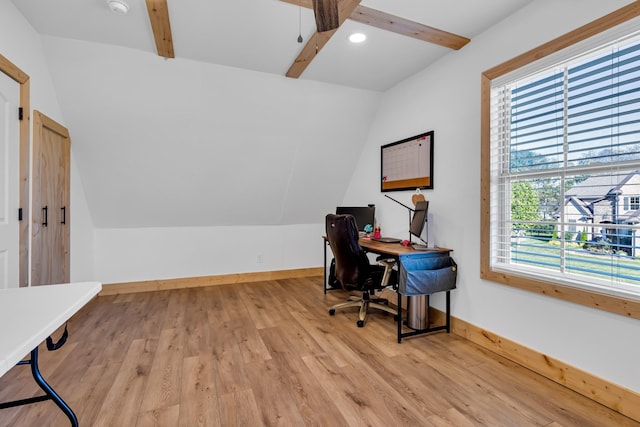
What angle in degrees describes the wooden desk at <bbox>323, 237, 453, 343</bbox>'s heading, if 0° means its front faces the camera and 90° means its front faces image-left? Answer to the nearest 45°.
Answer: approximately 45°

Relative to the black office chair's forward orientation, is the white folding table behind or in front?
behind

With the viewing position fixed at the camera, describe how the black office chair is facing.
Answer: facing away from the viewer and to the right of the viewer

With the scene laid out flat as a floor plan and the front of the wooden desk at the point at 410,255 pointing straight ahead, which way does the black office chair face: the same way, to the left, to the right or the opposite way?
the opposite way

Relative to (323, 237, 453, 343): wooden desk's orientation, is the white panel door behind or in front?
in front

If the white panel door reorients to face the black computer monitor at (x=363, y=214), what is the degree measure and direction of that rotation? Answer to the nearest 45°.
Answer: approximately 45° to its left

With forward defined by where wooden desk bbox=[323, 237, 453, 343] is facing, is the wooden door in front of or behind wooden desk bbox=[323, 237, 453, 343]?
in front

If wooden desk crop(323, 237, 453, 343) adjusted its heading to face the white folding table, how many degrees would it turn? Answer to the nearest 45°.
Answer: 0° — it already faces it
